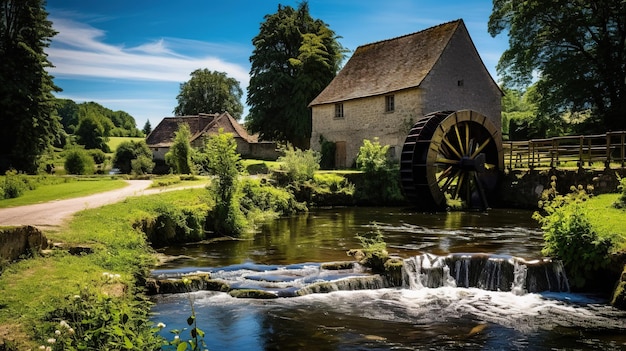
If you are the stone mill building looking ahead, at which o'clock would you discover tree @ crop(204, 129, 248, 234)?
The tree is roughly at 11 o'clock from the stone mill building.

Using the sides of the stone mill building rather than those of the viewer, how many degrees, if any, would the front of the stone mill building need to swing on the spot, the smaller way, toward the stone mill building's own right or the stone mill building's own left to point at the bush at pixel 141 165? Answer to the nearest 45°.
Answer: approximately 45° to the stone mill building's own right

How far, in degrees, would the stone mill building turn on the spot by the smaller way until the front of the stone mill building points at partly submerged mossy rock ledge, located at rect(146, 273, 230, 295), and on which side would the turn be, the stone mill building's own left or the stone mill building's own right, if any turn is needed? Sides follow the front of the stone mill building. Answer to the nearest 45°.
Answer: approximately 45° to the stone mill building's own left

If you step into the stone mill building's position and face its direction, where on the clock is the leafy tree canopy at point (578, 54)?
The leafy tree canopy is roughly at 7 o'clock from the stone mill building.

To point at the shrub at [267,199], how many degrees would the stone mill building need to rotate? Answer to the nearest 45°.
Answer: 0° — it already faces it

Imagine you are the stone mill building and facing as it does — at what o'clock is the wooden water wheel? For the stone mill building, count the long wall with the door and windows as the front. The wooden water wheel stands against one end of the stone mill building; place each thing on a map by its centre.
The wooden water wheel is roughly at 10 o'clock from the stone mill building.

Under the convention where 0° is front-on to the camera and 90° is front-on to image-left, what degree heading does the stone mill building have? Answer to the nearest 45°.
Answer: approximately 45°

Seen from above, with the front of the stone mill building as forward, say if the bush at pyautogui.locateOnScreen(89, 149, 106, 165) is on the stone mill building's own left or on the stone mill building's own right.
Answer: on the stone mill building's own right

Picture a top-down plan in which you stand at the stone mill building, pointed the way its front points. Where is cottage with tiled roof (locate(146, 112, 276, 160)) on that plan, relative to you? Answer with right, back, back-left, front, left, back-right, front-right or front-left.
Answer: right

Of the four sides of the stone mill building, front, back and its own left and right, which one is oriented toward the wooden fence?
left
